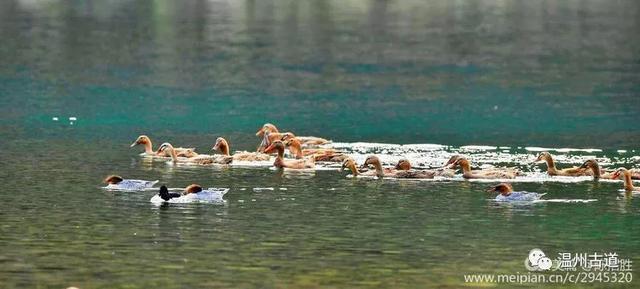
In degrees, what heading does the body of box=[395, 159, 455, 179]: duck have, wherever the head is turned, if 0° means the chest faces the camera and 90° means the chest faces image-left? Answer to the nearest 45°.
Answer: approximately 90°

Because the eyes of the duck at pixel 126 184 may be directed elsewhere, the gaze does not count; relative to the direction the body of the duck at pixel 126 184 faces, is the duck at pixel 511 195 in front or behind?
behind

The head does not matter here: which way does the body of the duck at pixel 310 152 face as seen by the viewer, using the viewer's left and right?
facing to the left of the viewer

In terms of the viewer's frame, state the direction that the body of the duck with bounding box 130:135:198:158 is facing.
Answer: to the viewer's left

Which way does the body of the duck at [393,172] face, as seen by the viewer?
to the viewer's left

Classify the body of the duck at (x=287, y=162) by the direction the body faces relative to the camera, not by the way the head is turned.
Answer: to the viewer's left

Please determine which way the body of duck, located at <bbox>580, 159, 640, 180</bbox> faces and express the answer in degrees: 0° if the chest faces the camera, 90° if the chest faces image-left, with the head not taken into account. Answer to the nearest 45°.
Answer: approximately 90°

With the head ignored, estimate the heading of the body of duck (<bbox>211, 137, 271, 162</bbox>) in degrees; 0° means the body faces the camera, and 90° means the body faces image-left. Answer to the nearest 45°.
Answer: approximately 90°

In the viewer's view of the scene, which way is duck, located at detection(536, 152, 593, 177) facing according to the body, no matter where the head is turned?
to the viewer's left
